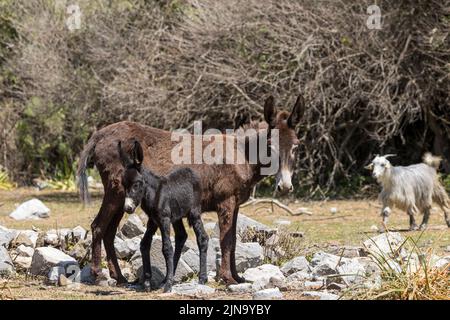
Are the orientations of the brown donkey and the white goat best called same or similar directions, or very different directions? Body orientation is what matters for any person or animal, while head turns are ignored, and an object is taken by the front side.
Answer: very different directions

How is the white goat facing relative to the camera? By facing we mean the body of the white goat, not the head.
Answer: to the viewer's left

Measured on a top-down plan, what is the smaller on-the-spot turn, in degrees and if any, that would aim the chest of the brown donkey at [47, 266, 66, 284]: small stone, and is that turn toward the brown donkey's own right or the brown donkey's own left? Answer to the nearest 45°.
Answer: approximately 180°

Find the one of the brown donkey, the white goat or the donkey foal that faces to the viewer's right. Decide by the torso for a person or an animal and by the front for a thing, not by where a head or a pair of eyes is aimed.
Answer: the brown donkey

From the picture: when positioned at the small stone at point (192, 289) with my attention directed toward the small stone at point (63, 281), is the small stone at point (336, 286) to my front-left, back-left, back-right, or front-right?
back-right

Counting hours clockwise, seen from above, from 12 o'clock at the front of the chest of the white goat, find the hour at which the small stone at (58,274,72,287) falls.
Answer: The small stone is roughly at 10 o'clock from the white goat.

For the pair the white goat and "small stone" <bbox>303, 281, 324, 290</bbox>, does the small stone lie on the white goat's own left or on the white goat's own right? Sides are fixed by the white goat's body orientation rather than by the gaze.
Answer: on the white goat's own left

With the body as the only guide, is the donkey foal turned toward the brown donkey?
no

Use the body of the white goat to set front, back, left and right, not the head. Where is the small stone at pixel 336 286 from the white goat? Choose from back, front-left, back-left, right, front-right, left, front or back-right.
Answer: left

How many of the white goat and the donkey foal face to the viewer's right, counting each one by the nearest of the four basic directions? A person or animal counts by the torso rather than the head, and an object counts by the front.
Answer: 0

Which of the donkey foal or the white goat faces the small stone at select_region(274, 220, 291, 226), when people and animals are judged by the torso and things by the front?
the white goat

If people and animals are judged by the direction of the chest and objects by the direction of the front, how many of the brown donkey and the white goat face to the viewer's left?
1

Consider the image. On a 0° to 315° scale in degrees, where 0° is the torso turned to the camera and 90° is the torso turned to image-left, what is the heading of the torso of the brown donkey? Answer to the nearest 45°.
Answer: approximately 270°
